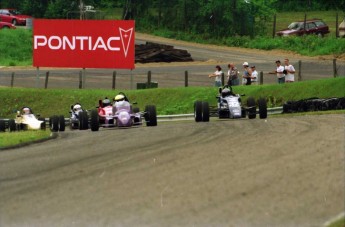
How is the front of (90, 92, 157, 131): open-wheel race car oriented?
toward the camera

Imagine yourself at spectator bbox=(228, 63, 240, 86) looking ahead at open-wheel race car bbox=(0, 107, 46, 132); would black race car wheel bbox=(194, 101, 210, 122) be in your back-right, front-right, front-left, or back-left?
front-left

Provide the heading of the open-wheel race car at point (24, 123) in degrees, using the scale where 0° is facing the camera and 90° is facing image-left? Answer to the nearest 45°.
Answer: approximately 315°

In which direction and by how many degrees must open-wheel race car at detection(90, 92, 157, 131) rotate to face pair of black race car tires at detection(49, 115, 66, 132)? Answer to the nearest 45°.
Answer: approximately 135° to its right

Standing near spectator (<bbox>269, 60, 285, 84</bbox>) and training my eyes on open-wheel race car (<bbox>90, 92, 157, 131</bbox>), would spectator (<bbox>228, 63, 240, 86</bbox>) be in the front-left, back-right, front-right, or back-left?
front-right

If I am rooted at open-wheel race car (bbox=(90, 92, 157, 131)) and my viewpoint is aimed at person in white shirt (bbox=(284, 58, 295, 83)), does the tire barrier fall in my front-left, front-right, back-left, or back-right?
front-right
